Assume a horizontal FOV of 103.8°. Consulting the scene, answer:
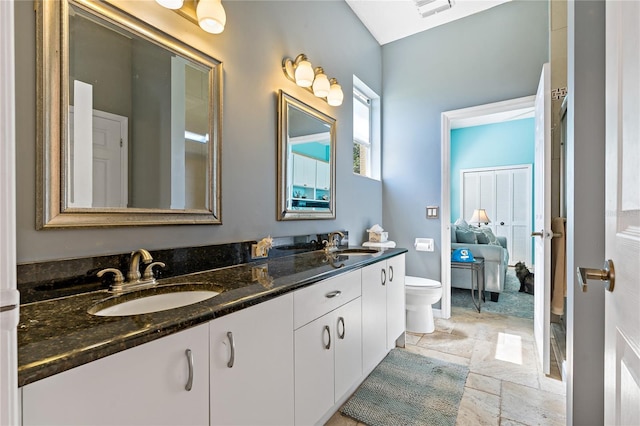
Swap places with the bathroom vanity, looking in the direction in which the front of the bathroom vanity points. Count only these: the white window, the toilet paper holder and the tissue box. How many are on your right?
0

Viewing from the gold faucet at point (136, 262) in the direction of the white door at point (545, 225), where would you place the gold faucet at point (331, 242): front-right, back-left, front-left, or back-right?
front-left

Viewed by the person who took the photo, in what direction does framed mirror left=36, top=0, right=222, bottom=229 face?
facing the viewer and to the right of the viewer

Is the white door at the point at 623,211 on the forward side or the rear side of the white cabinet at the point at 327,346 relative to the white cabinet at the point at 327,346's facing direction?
on the forward side

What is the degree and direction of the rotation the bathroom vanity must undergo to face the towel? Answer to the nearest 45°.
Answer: approximately 45° to its left

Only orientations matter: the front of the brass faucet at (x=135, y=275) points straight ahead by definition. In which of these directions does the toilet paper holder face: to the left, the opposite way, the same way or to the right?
to the right

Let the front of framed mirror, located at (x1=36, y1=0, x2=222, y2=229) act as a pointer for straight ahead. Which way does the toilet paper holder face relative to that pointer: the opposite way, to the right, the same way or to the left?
to the right

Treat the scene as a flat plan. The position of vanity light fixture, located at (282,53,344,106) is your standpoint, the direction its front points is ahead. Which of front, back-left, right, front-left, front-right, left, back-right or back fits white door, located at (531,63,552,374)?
front-left

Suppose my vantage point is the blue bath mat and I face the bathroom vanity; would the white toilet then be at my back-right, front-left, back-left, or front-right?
back-right

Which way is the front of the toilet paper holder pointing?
toward the camera
